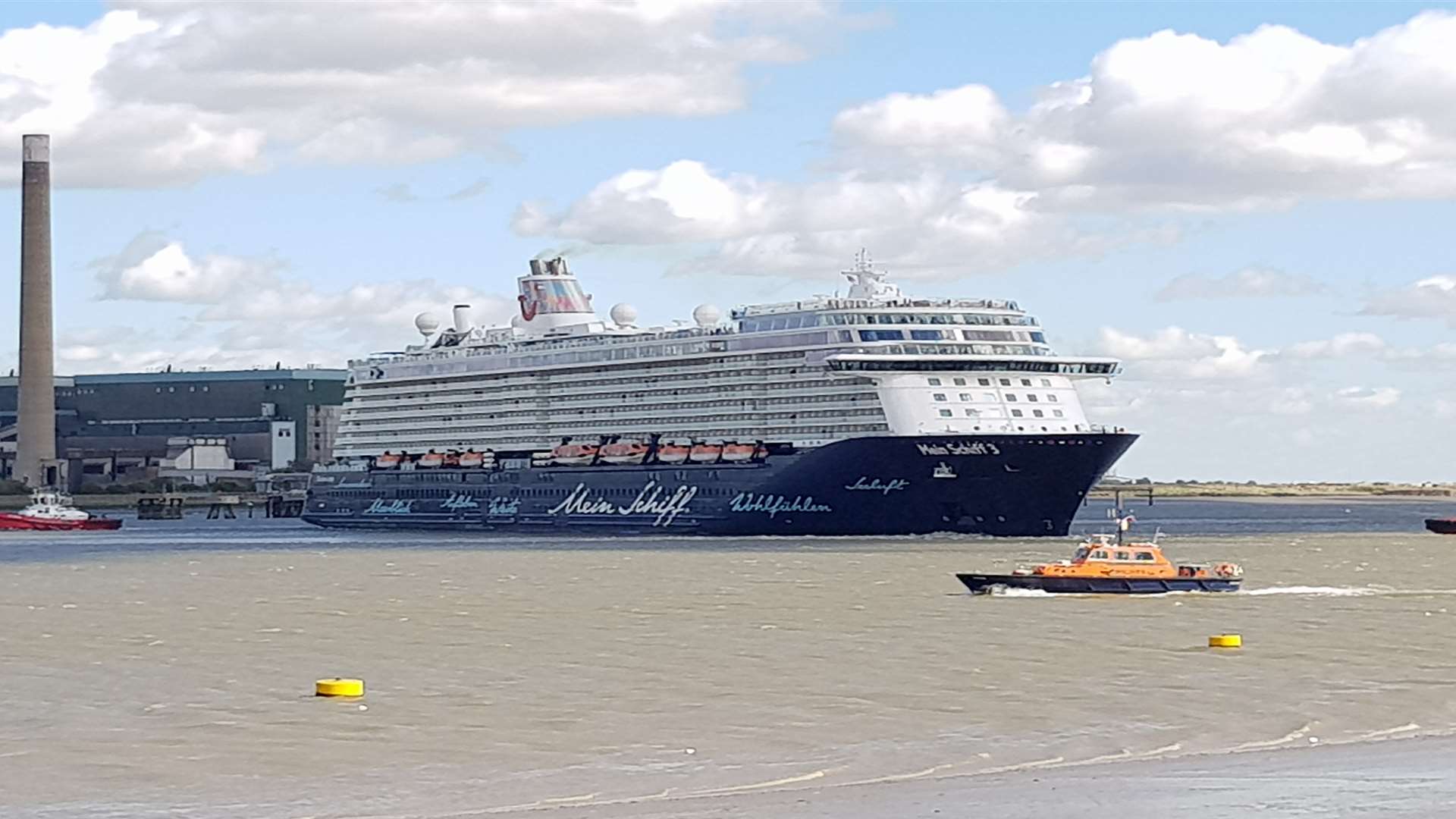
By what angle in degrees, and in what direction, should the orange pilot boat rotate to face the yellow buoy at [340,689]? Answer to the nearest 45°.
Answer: approximately 45° to its left

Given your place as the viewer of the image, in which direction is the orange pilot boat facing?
facing to the left of the viewer
